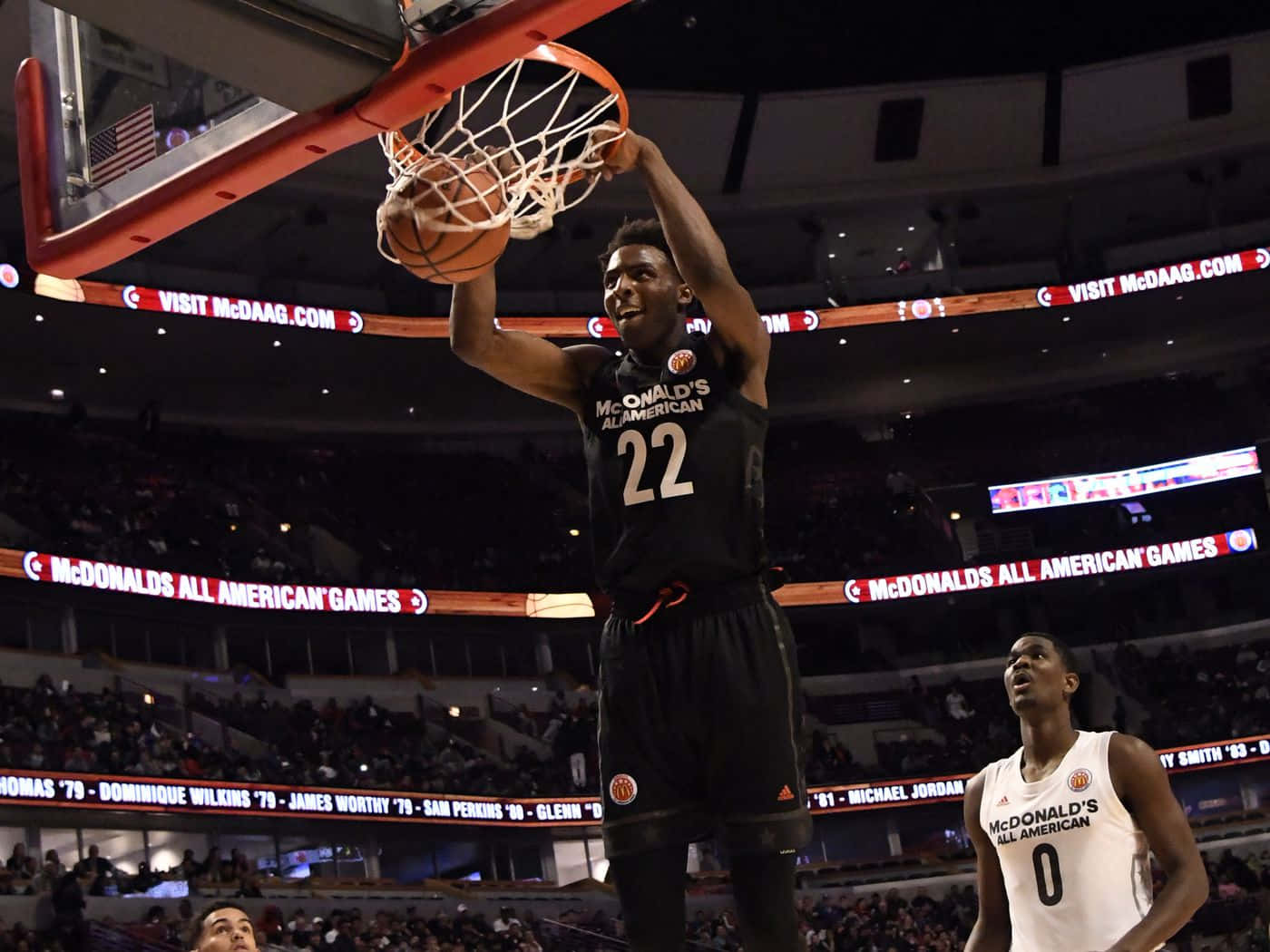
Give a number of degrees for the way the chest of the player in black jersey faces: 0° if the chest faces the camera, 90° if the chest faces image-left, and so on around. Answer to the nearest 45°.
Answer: approximately 45°

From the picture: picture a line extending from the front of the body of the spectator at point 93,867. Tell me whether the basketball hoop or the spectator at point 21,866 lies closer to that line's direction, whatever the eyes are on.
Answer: the basketball hoop

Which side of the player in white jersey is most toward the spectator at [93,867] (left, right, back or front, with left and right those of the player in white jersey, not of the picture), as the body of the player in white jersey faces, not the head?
right

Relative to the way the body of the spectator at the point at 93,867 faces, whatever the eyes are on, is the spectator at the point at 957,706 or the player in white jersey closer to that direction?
the player in white jersey
